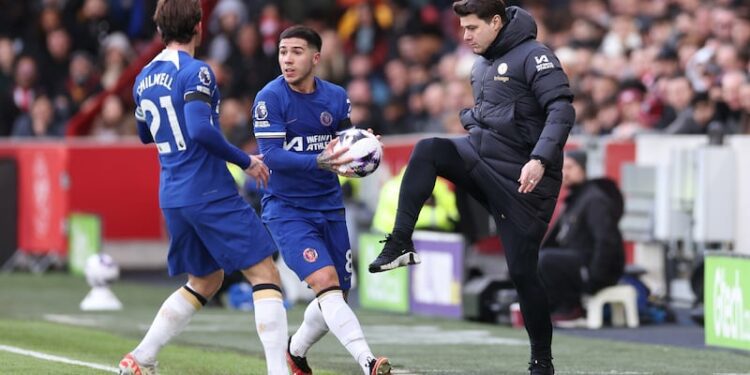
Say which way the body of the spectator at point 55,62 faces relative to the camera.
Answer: toward the camera

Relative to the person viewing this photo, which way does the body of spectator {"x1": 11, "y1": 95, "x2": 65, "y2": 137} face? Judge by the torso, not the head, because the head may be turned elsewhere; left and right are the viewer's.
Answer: facing the viewer

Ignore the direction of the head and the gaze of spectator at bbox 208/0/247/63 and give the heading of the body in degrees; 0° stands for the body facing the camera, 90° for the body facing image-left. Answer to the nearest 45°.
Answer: approximately 0°

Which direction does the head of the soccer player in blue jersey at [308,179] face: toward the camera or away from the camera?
toward the camera

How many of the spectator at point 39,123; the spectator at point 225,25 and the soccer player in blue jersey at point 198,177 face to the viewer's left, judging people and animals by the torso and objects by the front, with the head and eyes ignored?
0

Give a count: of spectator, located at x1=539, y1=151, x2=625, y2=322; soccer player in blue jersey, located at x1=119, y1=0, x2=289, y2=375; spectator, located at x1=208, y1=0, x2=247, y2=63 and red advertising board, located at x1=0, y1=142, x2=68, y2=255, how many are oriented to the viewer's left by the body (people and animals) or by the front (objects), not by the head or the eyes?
1

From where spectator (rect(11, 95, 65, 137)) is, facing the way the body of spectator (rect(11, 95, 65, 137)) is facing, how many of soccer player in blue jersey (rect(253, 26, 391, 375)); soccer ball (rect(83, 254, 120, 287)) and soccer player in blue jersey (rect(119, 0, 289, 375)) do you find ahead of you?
3

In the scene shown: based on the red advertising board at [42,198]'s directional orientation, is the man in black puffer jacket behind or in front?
in front

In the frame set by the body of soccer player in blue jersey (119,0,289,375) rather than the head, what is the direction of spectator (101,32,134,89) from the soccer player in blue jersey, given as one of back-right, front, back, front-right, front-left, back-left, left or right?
front-left

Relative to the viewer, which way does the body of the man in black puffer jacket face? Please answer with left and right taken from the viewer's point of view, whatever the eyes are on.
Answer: facing the viewer and to the left of the viewer

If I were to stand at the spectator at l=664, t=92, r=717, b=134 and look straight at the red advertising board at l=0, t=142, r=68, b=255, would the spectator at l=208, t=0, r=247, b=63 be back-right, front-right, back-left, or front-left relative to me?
front-right

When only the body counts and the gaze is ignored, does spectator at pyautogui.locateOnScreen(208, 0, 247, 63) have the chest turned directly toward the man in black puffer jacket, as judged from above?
yes

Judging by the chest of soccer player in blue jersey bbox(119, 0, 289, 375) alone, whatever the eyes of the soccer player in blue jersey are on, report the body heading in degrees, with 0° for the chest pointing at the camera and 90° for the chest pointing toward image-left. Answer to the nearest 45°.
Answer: approximately 225°

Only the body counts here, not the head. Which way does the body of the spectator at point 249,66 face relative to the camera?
toward the camera

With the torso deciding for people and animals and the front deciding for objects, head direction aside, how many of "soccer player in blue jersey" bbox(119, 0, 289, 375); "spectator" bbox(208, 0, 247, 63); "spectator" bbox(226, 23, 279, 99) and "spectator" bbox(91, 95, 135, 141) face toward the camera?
3

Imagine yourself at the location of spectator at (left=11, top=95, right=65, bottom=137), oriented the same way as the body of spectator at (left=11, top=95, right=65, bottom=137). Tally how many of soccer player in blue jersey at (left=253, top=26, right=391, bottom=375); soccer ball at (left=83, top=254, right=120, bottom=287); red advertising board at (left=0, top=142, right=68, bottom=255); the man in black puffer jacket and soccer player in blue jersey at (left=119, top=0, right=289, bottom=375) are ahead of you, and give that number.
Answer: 5
